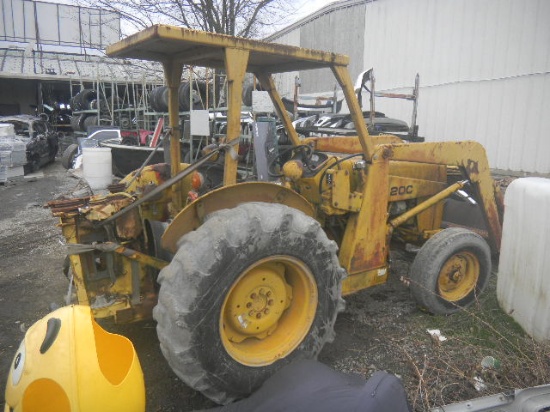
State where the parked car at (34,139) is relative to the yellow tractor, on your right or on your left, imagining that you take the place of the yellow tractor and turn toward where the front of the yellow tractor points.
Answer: on your left

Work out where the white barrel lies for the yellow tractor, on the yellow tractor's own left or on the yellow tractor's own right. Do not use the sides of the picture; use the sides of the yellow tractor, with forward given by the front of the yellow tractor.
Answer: on the yellow tractor's own left

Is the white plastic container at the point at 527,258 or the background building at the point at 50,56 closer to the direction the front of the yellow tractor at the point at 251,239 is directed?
the white plastic container

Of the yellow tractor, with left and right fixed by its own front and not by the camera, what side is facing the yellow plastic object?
back

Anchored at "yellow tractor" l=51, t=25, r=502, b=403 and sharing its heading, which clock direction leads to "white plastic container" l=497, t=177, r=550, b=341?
The white plastic container is roughly at 1 o'clock from the yellow tractor.

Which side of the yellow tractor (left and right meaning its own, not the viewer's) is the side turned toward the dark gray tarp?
right

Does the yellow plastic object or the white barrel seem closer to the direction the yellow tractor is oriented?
the white barrel

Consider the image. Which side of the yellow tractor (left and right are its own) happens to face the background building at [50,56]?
left

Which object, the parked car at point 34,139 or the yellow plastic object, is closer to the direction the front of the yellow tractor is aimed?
the parked car

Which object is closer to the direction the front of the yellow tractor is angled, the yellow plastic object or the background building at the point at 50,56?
the background building

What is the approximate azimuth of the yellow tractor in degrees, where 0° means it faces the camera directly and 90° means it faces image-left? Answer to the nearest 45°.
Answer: approximately 225°

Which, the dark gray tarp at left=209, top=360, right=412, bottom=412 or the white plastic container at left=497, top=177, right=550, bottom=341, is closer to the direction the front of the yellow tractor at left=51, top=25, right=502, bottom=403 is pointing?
the white plastic container
